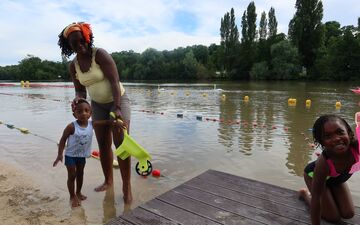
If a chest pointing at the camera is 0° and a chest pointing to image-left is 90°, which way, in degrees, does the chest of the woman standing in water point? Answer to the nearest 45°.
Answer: approximately 45°
